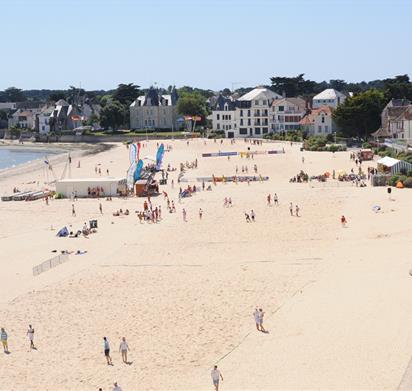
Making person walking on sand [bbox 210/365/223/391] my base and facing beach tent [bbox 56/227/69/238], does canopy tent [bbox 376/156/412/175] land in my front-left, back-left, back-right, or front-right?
front-right

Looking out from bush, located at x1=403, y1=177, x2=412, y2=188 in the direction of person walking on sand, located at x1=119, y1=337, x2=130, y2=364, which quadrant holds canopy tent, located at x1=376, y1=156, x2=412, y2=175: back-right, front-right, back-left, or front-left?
back-right

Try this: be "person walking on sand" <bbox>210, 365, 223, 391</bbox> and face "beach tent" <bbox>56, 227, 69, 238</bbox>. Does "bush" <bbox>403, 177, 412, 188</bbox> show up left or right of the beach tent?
right

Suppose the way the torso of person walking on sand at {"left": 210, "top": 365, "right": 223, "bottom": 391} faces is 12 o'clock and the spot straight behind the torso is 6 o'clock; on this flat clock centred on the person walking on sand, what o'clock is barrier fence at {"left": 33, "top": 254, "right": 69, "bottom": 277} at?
The barrier fence is roughly at 11 o'clock from the person walking on sand.

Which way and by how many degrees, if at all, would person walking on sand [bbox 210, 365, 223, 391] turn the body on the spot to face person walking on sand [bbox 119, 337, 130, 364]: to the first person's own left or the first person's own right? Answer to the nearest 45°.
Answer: approximately 45° to the first person's own left

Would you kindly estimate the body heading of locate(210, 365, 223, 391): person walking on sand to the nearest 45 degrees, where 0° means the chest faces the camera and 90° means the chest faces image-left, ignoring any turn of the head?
approximately 180°
